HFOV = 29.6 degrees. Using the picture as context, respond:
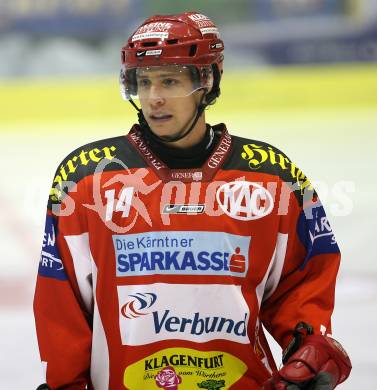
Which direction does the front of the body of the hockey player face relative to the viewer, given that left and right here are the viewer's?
facing the viewer
